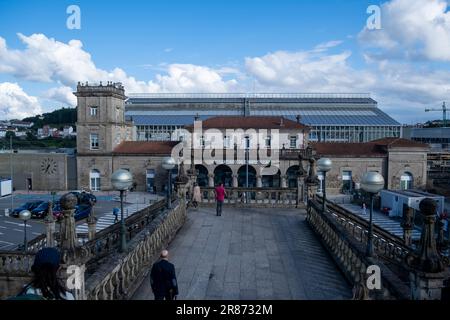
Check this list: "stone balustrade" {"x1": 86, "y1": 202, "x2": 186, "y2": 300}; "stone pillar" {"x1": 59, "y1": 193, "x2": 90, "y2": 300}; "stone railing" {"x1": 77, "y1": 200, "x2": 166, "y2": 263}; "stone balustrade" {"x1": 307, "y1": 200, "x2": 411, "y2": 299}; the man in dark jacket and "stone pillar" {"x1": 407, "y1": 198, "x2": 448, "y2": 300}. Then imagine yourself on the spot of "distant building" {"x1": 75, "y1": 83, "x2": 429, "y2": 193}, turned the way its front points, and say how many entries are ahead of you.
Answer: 6

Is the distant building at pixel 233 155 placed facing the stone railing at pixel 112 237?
yes

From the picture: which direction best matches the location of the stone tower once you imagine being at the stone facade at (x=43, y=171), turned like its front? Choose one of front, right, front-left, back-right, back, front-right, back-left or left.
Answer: front-left

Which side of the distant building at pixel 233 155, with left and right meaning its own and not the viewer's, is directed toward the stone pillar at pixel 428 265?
front

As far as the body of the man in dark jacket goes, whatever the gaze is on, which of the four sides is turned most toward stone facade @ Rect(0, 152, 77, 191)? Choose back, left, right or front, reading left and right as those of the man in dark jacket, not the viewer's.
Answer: front

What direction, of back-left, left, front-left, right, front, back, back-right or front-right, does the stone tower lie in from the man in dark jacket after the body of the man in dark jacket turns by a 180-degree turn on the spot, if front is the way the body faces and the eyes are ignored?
back

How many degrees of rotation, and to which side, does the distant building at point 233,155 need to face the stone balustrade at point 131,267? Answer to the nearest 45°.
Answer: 0° — it already faces it

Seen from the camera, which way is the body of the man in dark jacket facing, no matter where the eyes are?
away from the camera

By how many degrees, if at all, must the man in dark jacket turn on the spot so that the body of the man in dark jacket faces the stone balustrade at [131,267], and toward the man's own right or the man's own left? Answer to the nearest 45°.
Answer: approximately 45° to the man's own left

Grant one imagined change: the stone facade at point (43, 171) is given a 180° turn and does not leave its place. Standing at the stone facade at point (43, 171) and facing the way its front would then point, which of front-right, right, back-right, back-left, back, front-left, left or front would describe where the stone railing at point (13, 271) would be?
back

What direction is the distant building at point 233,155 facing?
toward the camera

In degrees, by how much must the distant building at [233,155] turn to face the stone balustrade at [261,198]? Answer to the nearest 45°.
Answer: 0° — it already faces it

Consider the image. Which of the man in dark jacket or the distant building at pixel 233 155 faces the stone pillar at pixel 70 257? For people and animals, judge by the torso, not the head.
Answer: the distant building

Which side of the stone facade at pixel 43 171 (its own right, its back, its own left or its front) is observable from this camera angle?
front

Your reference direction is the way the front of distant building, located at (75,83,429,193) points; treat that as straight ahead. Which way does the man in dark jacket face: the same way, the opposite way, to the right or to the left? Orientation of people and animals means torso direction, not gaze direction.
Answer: the opposite way

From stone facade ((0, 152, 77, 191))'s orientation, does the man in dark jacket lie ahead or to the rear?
ahead

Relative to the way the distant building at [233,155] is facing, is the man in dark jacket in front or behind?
in front
